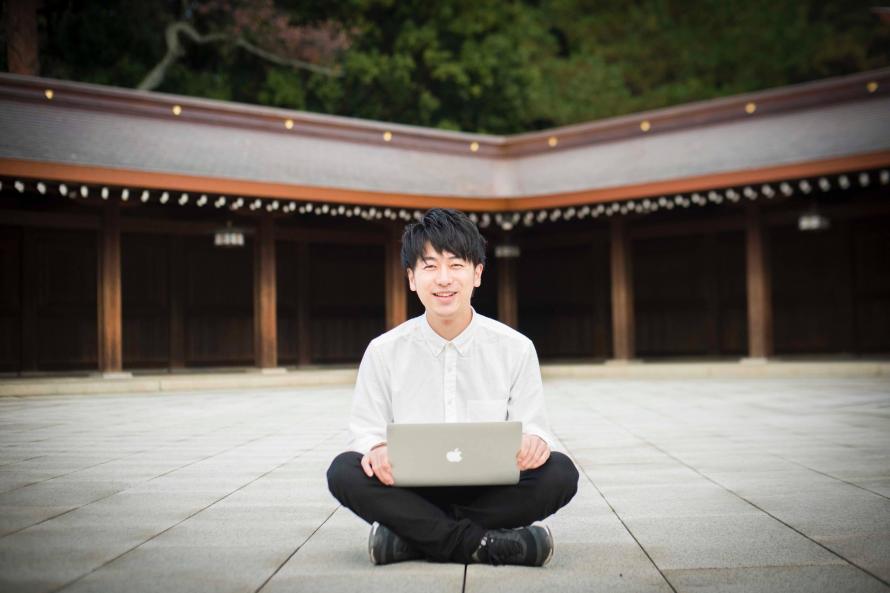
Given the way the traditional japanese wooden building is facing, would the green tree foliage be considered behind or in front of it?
behind

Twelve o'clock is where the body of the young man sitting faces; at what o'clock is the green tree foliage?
The green tree foliage is roughly at 6 o'clock from the young man sitting.

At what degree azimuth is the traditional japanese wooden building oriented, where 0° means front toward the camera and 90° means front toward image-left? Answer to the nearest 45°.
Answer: approximately 0°

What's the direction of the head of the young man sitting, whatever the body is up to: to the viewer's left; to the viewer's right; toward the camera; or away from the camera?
toward the camera

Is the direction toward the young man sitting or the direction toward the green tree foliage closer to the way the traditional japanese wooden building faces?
the young man sitting

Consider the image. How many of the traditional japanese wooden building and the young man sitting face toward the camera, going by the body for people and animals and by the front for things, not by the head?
2

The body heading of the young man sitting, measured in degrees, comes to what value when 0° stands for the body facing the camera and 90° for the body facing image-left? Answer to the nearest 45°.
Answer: approximately 0°

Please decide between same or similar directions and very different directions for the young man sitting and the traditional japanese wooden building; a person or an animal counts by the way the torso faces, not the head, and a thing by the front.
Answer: same or similar directions

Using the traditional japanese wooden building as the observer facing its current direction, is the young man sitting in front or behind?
in front

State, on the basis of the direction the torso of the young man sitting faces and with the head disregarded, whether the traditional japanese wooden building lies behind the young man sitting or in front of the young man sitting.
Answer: behind
